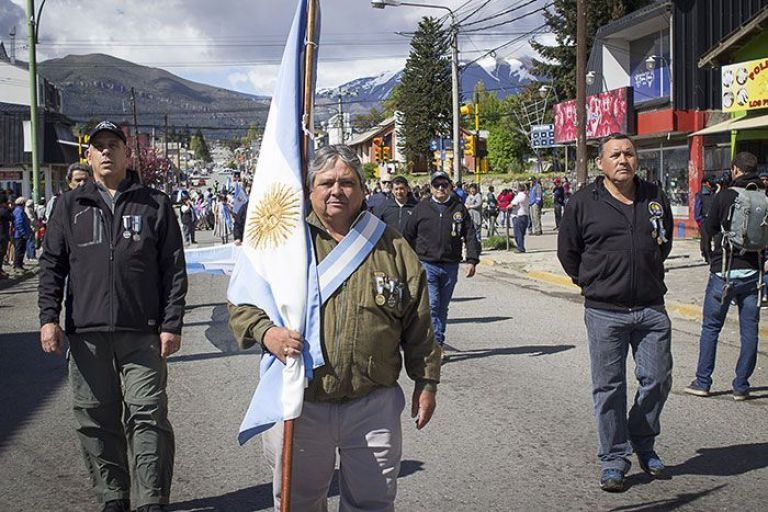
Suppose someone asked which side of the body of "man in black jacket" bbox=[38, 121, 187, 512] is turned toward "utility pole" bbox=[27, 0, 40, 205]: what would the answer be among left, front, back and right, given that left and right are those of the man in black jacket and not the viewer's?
back

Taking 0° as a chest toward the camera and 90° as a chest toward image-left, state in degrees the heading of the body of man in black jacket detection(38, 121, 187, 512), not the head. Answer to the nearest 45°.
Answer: approximately 0°

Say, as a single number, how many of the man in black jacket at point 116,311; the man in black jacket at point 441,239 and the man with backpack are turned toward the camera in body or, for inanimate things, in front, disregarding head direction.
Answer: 2

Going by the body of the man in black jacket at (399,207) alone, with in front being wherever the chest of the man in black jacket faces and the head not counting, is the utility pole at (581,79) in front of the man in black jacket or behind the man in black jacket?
behind

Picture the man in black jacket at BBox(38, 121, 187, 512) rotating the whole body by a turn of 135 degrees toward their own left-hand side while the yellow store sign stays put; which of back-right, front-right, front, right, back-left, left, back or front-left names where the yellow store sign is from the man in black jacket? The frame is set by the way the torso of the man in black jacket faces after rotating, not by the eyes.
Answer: front

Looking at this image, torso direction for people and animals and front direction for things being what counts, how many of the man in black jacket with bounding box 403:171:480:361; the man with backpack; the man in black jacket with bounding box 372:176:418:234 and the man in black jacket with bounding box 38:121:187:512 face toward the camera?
3

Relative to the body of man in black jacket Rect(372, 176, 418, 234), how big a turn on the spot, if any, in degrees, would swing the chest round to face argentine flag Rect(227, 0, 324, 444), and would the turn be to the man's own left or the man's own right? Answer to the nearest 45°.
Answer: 0° — they already face it

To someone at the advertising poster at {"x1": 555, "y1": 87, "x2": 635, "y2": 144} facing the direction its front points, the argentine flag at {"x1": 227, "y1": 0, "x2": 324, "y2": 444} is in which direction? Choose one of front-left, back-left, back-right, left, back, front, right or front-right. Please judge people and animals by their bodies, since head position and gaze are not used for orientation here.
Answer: front-left

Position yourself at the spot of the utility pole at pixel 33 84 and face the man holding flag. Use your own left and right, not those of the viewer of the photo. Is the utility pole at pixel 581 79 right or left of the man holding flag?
left

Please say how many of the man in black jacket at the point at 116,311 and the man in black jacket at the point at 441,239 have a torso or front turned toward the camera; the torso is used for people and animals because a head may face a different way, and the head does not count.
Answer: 2
